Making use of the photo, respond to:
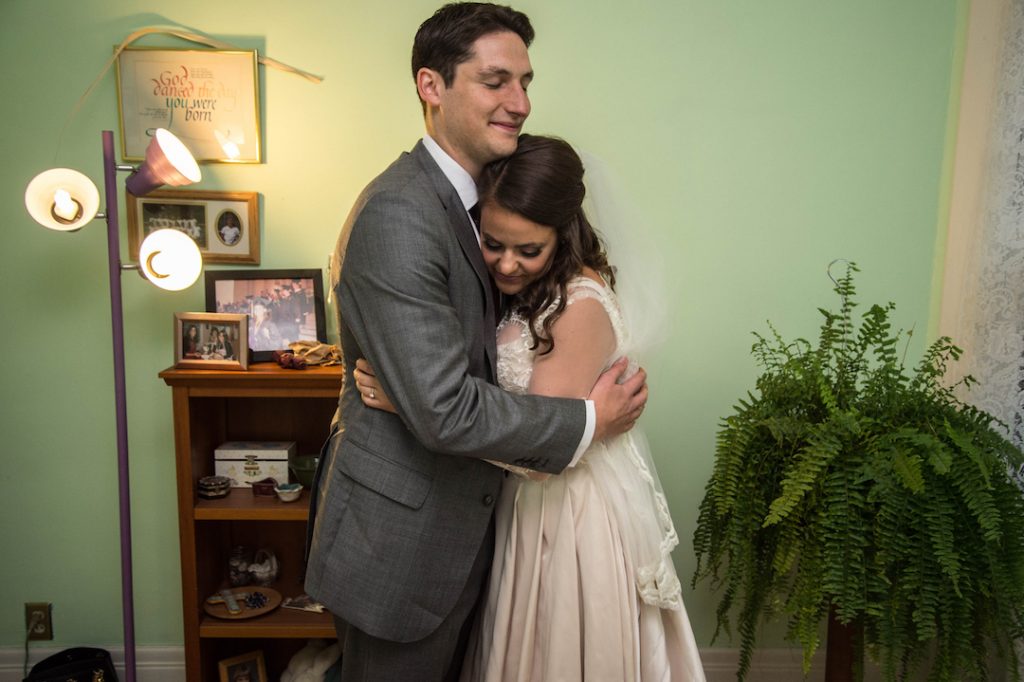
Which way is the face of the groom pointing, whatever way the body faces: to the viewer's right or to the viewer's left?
to the viewer's right

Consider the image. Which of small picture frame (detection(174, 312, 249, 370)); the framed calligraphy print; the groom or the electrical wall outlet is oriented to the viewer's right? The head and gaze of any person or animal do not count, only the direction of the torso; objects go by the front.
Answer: the groom

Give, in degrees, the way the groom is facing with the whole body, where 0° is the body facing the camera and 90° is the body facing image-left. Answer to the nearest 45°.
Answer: approximately 270°

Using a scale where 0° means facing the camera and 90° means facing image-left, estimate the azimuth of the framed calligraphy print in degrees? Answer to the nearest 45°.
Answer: approximately 0°

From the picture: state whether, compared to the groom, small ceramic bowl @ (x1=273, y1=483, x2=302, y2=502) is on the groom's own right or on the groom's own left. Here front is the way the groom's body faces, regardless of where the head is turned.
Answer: on the groom's own left
